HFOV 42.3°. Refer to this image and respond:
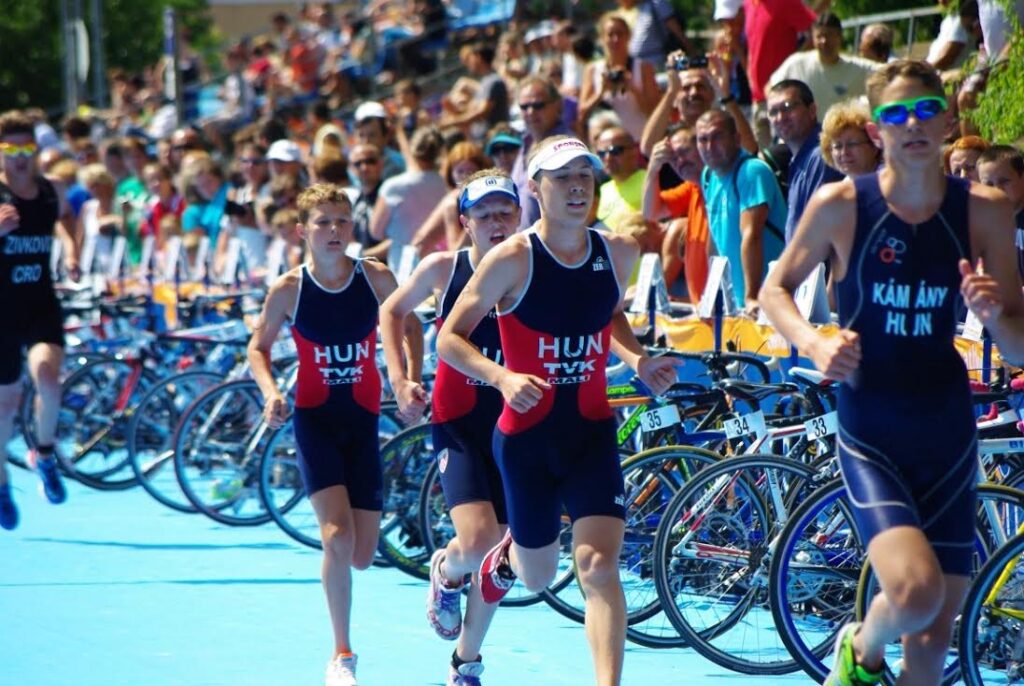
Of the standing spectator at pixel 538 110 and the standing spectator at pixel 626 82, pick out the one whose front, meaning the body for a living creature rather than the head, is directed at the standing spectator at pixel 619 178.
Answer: the standing spectator at pixel 626 82

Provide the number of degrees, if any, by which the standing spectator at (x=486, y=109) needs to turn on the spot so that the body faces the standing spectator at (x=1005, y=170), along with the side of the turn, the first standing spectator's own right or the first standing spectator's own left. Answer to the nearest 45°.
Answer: approximately 90° to the first standing spectator's own left

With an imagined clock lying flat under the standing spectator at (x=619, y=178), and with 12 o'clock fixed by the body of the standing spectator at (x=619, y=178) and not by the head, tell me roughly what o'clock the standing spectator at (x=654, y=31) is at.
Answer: the standing spectator at (x=654, y=31) is roughly at 5 o'clock from the standing spectator at (x=619, y=178).

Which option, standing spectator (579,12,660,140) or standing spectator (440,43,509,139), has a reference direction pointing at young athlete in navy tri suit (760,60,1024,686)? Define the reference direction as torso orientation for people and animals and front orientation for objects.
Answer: standing spectator (579,12,660,140)

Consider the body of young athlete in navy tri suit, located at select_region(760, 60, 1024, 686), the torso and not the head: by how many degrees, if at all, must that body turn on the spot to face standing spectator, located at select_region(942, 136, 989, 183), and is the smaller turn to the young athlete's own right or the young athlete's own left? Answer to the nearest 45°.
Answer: approximately 180°

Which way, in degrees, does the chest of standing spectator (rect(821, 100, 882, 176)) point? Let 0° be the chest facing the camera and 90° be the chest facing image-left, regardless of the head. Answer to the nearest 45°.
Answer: approximately 45°

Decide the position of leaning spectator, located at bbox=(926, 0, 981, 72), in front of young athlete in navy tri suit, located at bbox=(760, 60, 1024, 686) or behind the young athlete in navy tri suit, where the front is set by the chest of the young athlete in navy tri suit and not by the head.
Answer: behind

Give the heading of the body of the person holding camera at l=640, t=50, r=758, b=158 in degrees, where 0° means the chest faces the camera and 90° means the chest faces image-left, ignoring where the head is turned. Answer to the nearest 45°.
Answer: approximately 0°
